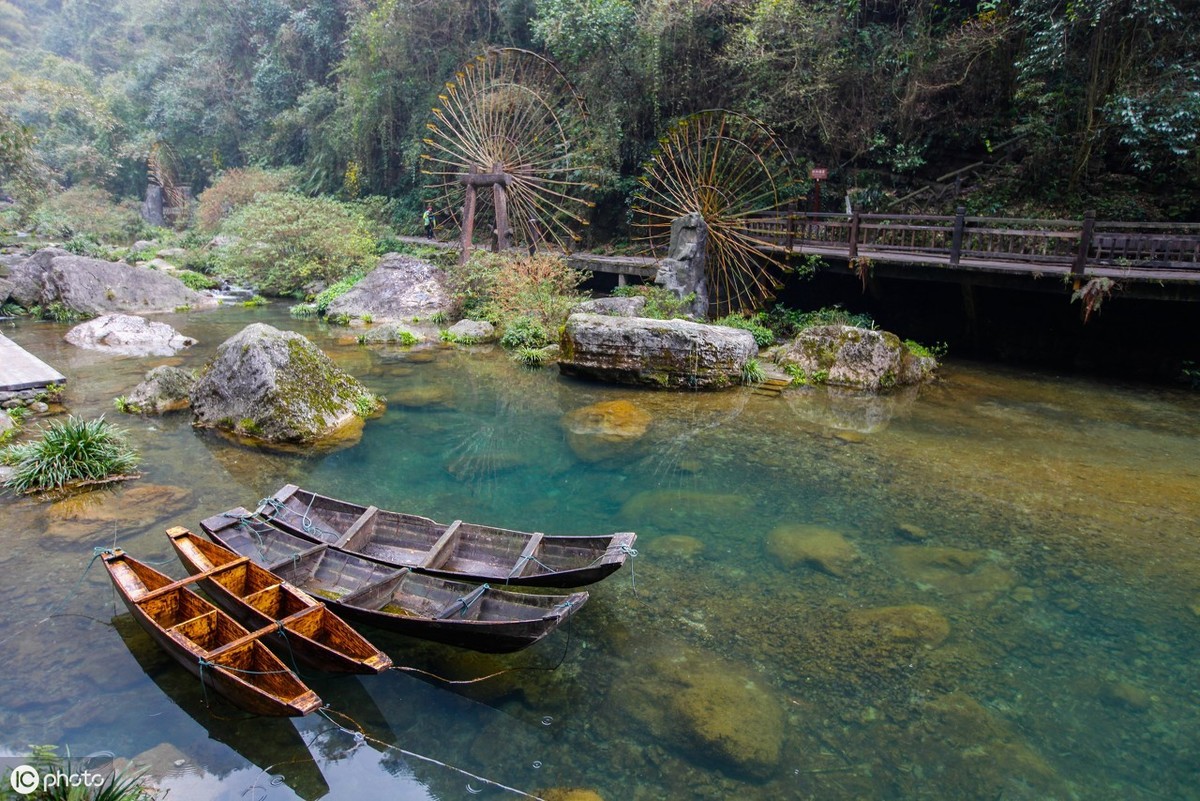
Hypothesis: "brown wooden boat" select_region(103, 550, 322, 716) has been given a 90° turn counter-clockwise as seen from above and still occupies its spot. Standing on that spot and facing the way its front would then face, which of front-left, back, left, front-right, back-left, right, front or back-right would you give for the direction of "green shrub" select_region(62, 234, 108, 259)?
front-left

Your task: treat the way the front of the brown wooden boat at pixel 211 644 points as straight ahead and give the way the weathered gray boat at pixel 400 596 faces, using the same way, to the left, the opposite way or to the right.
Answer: the same way

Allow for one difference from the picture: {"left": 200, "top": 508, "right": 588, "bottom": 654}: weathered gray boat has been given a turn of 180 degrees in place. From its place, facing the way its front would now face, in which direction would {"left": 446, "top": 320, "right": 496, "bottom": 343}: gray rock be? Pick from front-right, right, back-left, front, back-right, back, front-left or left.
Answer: front-right

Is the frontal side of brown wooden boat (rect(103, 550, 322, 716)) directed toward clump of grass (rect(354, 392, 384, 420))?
no

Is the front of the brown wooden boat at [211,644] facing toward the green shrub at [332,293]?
no

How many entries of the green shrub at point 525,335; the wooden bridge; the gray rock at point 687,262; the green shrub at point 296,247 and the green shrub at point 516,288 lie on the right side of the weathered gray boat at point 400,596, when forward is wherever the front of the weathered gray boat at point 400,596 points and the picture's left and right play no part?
0

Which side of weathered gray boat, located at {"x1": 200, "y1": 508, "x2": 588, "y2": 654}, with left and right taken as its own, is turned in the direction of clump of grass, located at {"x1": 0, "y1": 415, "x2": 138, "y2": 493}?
back

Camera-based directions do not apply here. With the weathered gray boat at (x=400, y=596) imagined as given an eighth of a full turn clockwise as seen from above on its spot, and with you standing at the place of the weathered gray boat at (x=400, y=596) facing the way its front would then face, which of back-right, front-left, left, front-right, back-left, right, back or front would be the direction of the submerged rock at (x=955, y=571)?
left

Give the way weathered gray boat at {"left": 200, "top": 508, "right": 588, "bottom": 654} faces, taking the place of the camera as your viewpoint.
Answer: facing the viewer and to the right of the viewer

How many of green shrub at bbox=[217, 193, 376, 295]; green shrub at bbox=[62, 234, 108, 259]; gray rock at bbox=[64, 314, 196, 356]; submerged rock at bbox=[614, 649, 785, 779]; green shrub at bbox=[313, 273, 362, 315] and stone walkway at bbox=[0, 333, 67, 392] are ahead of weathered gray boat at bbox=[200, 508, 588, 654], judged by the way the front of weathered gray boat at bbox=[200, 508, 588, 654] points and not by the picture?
1

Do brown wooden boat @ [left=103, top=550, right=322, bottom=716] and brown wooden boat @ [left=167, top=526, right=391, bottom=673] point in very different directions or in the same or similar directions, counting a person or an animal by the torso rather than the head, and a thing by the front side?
same or similar directions

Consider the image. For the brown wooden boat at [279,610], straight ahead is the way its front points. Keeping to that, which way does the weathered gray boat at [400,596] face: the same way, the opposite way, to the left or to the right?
the same way

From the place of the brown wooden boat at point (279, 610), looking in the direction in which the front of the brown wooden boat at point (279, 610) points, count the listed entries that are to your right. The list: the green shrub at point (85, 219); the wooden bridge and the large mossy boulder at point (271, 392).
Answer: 0

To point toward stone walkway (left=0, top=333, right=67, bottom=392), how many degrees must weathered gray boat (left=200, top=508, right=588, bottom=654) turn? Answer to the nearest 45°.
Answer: approximately 180°

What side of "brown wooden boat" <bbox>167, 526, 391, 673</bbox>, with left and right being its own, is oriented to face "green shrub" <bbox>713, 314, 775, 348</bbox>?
left

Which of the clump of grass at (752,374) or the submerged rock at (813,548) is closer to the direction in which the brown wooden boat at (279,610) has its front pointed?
the submerged rock

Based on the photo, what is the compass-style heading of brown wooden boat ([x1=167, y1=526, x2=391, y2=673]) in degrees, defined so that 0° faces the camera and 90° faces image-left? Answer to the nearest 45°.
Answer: approximately 315°
